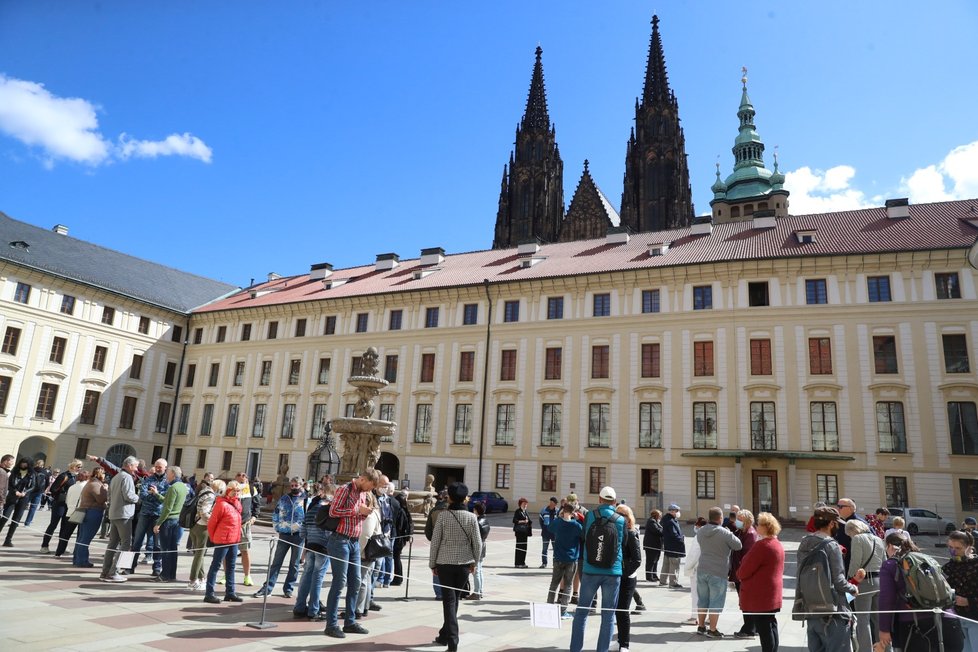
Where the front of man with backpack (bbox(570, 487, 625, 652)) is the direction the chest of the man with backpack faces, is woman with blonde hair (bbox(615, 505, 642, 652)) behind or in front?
in front

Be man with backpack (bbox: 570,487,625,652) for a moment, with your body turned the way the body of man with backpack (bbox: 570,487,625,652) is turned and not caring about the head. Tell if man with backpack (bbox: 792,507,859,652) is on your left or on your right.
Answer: on your right

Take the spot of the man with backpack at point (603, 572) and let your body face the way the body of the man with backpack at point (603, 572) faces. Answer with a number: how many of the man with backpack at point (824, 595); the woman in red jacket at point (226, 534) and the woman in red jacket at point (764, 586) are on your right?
2

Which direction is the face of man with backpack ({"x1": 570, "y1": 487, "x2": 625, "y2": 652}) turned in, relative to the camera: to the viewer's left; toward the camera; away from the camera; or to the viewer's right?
away from the camera

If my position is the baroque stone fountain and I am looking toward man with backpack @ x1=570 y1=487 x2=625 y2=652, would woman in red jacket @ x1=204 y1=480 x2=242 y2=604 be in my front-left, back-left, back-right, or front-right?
front-right

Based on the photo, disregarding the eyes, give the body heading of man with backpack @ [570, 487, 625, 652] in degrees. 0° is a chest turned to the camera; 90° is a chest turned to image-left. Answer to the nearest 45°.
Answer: approximately 180°

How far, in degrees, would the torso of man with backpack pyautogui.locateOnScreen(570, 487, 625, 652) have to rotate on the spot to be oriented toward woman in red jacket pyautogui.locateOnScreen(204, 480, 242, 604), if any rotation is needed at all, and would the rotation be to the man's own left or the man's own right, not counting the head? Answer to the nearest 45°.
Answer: approximately 90° to the man's own left

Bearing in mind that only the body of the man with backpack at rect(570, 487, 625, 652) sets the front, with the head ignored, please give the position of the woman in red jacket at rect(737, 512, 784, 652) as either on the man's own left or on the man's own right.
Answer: on the man's own right

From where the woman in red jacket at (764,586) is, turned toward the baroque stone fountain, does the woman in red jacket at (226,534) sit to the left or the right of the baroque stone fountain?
left

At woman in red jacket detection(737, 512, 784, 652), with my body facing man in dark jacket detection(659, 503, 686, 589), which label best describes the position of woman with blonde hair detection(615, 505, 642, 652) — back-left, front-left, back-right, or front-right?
front-left

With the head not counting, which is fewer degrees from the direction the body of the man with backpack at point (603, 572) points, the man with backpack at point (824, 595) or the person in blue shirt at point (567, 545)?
the person in blue shirt

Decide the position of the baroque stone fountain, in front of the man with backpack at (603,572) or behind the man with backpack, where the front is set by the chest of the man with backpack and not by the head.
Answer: in front

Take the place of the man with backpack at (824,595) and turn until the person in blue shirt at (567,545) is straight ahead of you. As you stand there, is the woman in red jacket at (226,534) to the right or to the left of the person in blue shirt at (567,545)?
left

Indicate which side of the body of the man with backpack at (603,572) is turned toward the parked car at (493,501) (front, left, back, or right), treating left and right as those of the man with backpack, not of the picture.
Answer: front

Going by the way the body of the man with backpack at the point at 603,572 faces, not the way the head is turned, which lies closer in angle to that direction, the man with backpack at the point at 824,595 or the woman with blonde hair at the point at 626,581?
the woman with blonde hair
